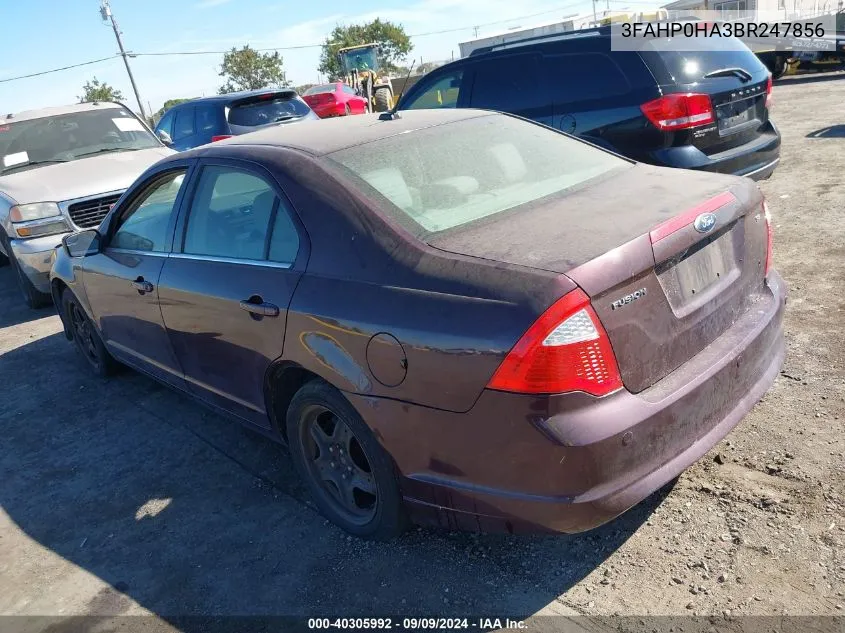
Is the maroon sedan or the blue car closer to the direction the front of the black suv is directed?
the blue car

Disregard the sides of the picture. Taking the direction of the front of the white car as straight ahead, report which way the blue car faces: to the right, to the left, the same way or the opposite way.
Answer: the opposite way

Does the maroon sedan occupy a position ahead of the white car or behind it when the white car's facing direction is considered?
ahead

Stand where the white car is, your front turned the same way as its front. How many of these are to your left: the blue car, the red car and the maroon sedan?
2

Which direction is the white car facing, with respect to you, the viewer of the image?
facing the viewer and to the right of the viewer

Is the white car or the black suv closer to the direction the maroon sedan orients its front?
the white car

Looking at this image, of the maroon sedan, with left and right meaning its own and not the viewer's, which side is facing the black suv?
right

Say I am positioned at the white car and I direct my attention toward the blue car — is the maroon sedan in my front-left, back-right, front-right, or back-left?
back-right

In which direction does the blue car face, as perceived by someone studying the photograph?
facing away from the viewer and to the left of the viewer

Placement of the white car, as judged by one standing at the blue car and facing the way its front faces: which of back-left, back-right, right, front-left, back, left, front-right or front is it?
left

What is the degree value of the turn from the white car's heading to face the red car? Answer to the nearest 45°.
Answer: approximately 90° to its left

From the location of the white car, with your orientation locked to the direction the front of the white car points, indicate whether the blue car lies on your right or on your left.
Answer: on your left

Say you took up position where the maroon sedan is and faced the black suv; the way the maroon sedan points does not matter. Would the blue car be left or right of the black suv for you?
left

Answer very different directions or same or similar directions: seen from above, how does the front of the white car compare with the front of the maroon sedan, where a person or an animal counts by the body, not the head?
very different directions

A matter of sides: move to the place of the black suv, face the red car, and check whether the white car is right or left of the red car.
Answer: left

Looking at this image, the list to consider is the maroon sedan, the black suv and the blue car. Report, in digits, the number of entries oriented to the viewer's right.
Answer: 0
